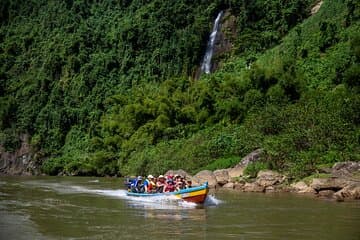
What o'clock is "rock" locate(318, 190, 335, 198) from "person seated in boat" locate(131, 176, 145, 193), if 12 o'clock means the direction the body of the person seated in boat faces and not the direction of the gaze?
The rock is roughly at 11 o'clock from the person seated in boat.

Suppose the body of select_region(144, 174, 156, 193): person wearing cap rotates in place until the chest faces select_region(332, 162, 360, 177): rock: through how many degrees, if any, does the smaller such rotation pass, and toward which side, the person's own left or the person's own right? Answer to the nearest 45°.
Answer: approximately 45° to the person's own left

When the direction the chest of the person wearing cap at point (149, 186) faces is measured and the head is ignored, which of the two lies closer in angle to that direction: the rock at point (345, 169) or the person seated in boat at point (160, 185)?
the person seated in boat

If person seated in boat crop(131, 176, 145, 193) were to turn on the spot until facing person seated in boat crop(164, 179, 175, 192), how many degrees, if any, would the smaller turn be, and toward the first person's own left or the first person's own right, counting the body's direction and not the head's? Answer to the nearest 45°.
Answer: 0° — they already face them

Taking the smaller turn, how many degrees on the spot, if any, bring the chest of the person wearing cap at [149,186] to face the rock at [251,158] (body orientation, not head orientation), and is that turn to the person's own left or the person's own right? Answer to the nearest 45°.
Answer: approximately 90° to the person's own left

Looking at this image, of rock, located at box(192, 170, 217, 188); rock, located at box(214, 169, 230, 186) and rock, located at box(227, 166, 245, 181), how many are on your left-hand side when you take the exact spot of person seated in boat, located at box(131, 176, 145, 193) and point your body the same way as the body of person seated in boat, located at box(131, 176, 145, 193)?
3

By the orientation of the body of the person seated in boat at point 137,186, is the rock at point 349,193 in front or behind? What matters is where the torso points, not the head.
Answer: in front

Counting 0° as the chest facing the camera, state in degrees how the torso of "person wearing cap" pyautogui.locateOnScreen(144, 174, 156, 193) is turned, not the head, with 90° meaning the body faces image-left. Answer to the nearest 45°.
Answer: approximately 315°

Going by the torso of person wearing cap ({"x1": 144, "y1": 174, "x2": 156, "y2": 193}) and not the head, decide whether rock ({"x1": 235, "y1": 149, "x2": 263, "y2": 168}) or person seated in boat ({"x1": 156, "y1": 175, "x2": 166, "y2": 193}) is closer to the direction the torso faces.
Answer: the person seated in boat

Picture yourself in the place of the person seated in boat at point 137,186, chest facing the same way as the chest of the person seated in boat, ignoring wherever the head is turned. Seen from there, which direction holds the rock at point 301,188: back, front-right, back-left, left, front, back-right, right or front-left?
front-left

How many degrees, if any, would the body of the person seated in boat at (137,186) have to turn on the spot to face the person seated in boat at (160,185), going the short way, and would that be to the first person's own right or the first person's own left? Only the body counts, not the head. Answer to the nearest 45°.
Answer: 0° — they already face them

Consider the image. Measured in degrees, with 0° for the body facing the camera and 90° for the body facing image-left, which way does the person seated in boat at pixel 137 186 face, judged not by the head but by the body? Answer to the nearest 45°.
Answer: approximately 315°

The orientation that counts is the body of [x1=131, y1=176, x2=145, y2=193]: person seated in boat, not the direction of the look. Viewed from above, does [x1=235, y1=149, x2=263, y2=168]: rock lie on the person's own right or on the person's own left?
on the person's own left

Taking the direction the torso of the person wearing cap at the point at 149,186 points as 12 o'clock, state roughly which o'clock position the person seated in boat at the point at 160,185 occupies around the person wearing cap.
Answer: The person seated in boat is roughly at 12 o'clock from the person wearing cap.
